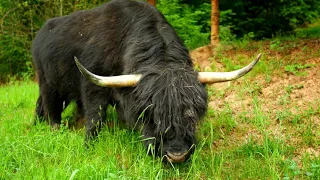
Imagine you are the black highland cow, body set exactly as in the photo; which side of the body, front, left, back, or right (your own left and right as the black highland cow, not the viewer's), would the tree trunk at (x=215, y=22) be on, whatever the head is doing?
left

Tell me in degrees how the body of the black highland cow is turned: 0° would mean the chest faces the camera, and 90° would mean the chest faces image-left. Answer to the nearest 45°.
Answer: approximately 315°
